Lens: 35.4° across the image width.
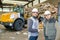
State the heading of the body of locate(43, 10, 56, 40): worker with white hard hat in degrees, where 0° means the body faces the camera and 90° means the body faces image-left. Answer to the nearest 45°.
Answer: approximately 45°

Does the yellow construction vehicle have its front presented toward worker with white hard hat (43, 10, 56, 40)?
no

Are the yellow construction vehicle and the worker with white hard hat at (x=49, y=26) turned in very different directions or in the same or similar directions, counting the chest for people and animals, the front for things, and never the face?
same or similar directions

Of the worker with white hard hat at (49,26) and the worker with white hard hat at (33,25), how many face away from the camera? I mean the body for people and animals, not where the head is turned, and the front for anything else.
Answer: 0

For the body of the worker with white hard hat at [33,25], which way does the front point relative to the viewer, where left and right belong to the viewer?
facing the viewer and to the right of the viewer

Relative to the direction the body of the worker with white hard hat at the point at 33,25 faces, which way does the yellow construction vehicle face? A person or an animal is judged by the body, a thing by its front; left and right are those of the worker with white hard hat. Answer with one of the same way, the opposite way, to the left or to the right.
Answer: to the right

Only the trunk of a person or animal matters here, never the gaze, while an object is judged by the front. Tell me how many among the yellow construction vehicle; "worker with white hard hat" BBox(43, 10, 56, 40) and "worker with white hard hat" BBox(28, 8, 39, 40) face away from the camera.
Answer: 0

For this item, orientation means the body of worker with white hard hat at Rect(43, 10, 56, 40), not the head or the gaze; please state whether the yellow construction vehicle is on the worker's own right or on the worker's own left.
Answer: on the worker's own right

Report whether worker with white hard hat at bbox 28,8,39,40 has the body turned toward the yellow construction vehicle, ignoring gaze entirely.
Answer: no

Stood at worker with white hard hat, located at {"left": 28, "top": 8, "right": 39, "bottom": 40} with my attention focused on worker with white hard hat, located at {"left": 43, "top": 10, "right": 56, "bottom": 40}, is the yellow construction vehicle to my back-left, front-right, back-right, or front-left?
back-left

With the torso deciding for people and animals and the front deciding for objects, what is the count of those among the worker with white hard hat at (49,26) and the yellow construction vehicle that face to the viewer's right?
0

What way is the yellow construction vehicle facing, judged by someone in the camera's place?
facing the viewer and to the left of the viewer
